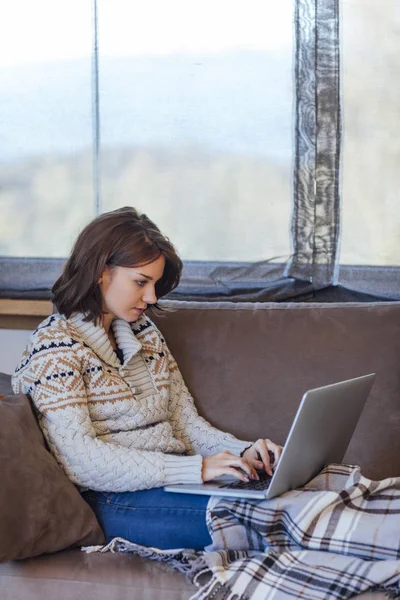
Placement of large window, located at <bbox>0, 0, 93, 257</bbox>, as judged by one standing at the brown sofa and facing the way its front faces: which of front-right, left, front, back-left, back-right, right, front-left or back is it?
back-right

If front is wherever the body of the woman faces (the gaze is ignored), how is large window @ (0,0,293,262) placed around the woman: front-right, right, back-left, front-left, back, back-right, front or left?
back-left

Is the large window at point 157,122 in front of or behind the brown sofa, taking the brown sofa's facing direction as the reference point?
behind

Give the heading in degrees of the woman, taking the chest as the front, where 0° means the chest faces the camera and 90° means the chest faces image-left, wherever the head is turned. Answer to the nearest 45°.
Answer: approximately 315°

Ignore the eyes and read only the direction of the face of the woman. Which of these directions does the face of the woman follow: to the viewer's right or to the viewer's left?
to the viewer's right

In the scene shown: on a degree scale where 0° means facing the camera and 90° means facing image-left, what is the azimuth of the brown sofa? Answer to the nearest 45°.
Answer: approximately 0°
